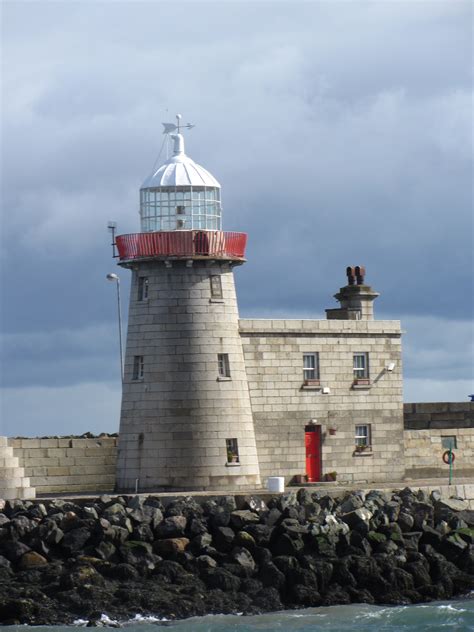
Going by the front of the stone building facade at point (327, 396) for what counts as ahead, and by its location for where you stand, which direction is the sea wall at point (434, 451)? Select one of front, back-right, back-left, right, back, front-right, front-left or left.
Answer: back-left

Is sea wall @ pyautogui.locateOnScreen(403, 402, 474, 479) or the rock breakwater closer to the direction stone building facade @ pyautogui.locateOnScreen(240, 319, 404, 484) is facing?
the rock breakwater

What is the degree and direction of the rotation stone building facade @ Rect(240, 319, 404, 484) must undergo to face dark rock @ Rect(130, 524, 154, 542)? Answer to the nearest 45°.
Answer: approximately 45° to its right

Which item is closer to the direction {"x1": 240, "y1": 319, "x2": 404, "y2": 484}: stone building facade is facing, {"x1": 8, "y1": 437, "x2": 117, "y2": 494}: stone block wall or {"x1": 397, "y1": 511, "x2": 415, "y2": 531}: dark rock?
the dark rock

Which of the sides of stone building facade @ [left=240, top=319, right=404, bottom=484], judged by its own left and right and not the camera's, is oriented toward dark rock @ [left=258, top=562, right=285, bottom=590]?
front

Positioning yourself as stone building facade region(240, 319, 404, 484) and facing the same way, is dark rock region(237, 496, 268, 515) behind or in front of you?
in front

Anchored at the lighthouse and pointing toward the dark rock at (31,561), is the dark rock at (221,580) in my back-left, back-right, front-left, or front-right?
front-left

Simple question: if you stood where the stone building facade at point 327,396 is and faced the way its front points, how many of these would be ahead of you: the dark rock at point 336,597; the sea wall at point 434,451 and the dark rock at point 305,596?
2

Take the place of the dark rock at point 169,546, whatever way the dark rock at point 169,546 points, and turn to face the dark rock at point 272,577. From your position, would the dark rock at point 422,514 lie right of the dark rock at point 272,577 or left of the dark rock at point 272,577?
left

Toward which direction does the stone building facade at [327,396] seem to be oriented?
toward the camera

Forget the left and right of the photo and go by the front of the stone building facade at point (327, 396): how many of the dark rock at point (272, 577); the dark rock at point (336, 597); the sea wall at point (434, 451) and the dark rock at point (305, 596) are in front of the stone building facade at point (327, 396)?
3

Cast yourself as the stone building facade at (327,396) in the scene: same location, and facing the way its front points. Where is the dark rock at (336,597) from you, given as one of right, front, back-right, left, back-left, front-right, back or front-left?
front
